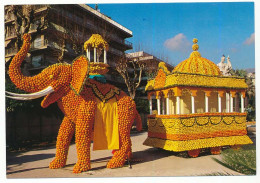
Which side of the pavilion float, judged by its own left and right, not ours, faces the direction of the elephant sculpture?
front

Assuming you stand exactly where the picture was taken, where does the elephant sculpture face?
facing the viewer and to the left of the viewer

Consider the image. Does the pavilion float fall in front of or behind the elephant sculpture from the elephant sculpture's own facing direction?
behind

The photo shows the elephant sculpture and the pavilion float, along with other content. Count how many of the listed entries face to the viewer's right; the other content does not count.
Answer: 0

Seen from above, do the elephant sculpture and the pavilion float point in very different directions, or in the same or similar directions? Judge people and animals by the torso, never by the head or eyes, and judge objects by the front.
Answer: same or similar directions

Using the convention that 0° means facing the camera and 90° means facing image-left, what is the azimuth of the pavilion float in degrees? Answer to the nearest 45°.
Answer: approximately 45°
